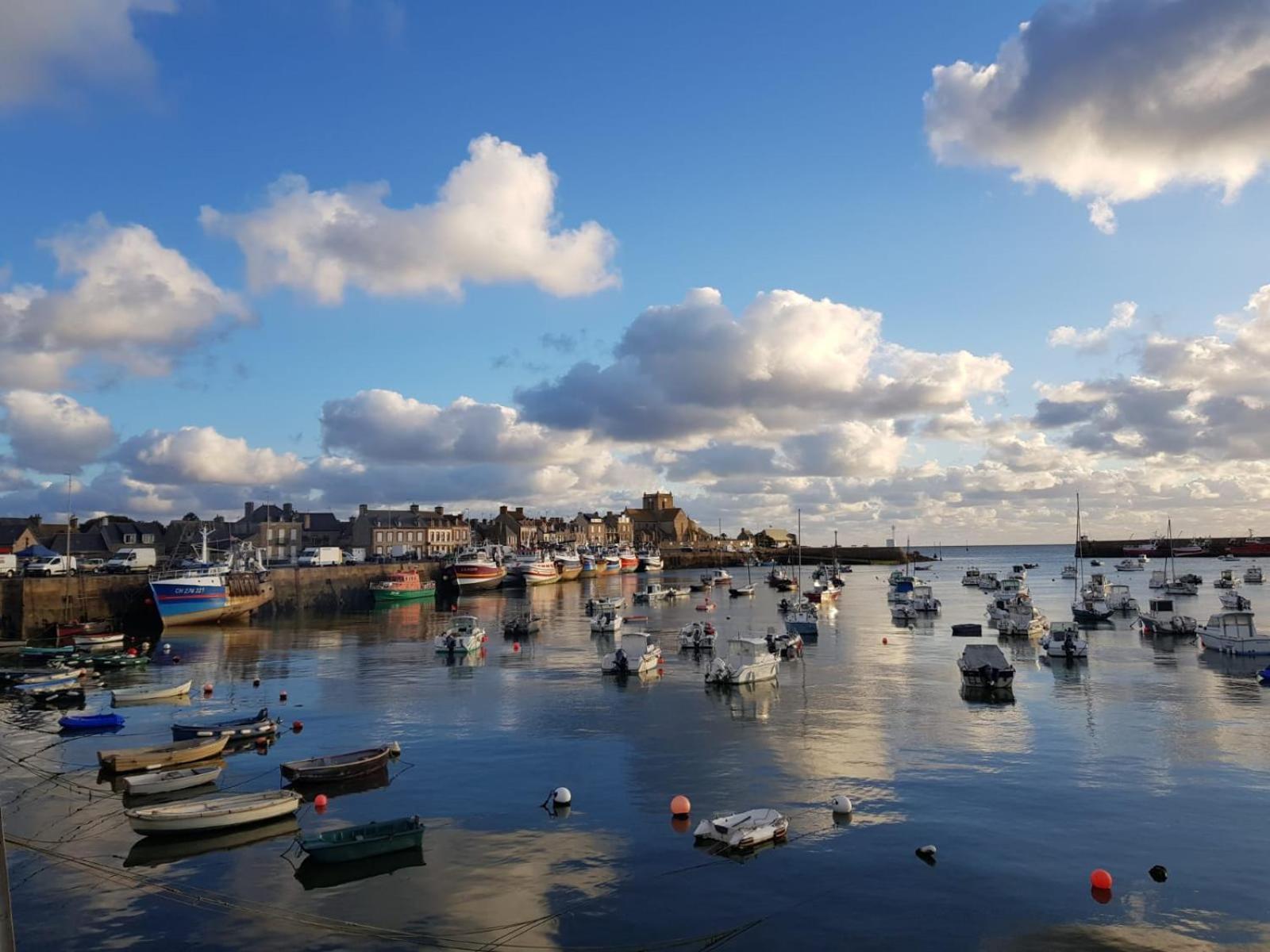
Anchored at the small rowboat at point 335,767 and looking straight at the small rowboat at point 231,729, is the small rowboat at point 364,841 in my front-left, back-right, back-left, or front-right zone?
back-left

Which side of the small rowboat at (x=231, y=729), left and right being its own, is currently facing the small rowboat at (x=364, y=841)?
right

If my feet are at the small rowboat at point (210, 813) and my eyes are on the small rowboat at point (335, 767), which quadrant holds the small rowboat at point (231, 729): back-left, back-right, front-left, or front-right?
front-left

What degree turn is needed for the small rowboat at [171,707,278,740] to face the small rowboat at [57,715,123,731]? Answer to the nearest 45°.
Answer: approximately 135° to its left

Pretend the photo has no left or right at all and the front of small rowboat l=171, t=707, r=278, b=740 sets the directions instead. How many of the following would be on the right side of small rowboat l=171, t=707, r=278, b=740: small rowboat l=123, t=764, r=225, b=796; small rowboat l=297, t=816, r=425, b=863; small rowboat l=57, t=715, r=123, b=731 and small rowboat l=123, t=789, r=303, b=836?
3

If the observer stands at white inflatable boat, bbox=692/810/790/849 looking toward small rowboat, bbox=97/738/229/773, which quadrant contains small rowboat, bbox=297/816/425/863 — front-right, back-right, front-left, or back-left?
front-left

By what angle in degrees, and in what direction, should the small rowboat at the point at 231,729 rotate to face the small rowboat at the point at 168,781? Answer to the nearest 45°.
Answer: approximately 90° to its right

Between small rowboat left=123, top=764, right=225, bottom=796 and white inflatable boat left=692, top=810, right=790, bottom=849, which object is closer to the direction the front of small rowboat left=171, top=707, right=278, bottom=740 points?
the white inflatable boat

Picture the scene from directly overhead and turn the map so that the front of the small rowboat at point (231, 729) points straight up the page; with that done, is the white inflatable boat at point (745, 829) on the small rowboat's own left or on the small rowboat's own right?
on the small rowboat's own right
